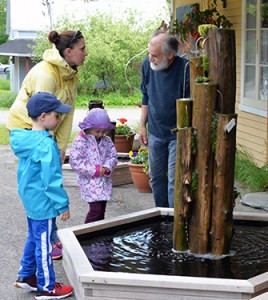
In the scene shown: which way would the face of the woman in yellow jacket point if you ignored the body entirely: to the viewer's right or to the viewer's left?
to the viewer's right

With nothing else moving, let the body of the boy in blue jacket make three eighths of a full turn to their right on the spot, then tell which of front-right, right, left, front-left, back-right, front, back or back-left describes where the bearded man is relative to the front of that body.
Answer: back

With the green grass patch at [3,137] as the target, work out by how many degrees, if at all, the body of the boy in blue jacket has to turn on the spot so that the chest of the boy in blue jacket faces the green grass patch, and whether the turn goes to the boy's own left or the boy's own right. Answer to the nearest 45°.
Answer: approximately 90° to the boy's own left

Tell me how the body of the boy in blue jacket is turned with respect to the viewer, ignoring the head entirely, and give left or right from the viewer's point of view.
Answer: facing to the right of the viewer

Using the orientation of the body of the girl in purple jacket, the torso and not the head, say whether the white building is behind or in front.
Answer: behind

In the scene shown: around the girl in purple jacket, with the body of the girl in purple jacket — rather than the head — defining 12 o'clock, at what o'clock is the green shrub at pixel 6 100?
The green shrub is roughly at 7 o'clock from the girl in purple jacket.

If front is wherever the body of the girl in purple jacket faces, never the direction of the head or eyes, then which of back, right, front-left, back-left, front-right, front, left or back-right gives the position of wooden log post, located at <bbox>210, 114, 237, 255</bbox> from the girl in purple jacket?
front

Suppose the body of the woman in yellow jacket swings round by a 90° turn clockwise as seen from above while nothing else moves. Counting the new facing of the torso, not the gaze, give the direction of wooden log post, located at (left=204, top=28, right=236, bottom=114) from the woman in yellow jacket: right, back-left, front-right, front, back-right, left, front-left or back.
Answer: front-left

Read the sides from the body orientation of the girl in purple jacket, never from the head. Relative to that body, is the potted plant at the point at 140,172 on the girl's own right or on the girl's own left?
on the girl's own left

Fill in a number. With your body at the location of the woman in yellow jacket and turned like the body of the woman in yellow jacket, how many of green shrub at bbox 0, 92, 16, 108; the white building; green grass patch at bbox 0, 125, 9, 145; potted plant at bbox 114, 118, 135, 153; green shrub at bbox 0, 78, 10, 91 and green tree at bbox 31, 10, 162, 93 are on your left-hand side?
6

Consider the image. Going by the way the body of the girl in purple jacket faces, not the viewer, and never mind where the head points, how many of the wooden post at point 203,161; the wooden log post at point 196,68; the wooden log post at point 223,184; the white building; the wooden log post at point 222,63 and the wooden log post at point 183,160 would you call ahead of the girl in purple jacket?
5

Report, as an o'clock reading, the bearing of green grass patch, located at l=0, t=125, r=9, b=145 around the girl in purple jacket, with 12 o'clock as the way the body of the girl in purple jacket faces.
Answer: The green grass patch is roughly at 7 o'clock from the girl in purple jacket.

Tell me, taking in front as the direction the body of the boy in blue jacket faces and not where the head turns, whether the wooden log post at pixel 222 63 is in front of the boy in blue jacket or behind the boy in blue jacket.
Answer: in front

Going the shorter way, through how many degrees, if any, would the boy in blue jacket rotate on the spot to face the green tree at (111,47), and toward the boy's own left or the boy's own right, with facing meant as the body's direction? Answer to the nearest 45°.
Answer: approximately 90° to the boy's own left

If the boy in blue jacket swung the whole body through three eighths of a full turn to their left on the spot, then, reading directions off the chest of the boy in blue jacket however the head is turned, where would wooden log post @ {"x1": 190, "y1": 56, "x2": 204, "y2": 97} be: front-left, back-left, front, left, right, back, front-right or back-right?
back-right
